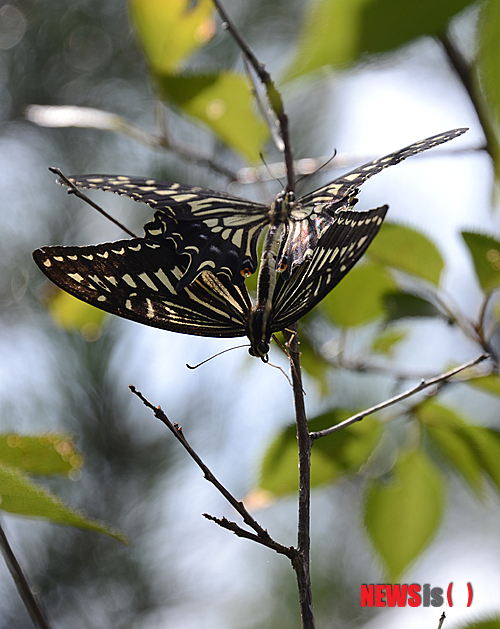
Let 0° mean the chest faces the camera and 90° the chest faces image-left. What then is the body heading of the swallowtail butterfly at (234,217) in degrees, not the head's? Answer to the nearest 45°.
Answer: approximately 180°
